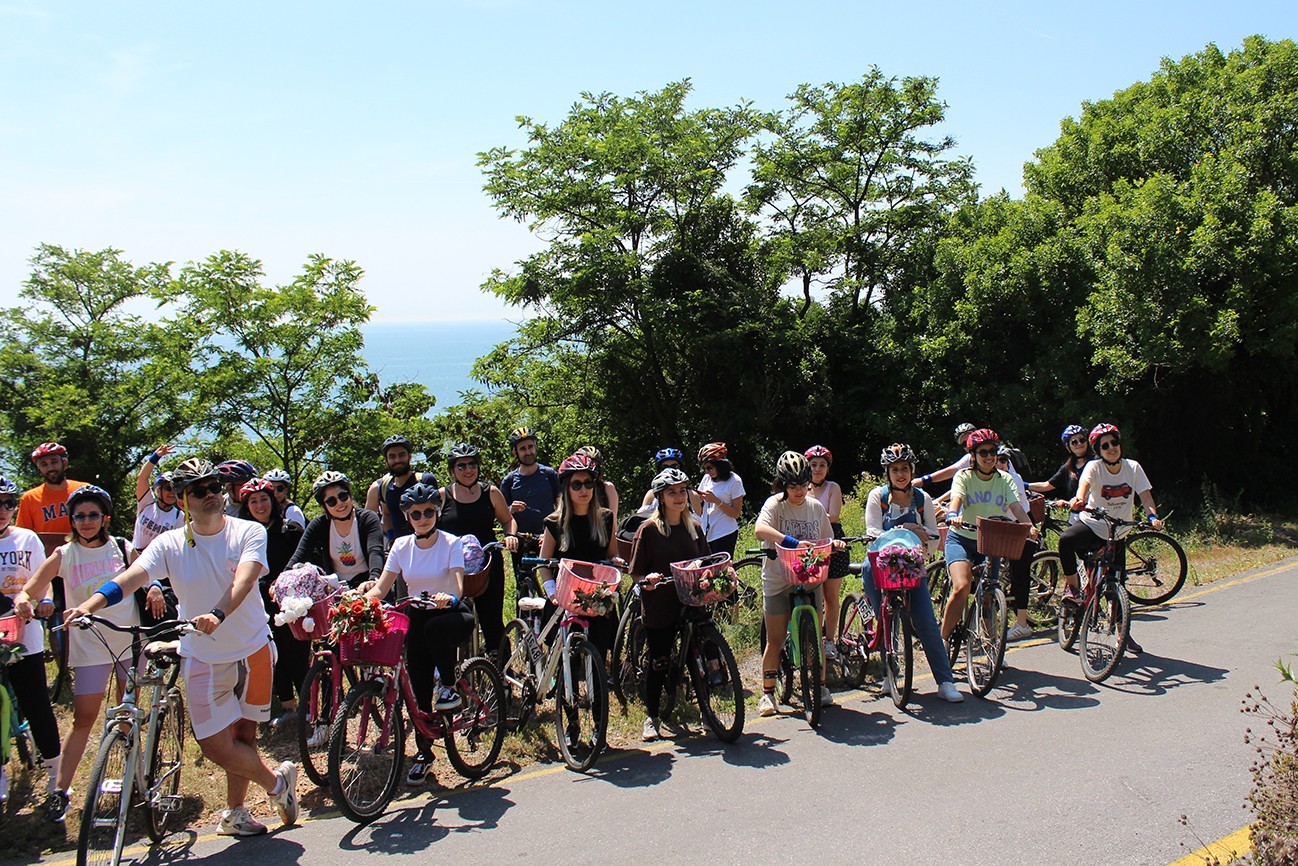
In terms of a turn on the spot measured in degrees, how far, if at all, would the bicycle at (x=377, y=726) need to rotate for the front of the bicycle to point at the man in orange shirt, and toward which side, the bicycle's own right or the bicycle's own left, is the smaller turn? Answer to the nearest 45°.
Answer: approximately 90° to the bicycle's own right

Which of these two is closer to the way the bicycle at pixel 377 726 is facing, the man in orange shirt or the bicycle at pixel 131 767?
the bicycle

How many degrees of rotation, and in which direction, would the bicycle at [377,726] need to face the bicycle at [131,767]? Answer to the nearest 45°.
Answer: approximately 45° to its right

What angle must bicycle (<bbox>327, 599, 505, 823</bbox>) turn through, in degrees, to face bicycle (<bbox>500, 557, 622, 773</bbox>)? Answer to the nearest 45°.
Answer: approximately 135° to its left

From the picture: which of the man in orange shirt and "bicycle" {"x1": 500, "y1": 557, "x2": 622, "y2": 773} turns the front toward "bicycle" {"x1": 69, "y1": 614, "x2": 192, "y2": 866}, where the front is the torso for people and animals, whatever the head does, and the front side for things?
the man in orange shirt

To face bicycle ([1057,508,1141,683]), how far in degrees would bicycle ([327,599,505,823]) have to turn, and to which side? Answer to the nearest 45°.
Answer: approximately 135° to its left

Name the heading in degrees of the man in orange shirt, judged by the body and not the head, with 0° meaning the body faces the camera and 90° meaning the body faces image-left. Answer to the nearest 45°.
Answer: approximately 0°

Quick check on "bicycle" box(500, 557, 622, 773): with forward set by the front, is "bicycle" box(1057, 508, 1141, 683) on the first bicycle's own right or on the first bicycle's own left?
on the first bicycle's own left

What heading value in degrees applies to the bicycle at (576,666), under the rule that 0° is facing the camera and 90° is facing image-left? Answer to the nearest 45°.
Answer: approximately 315°
